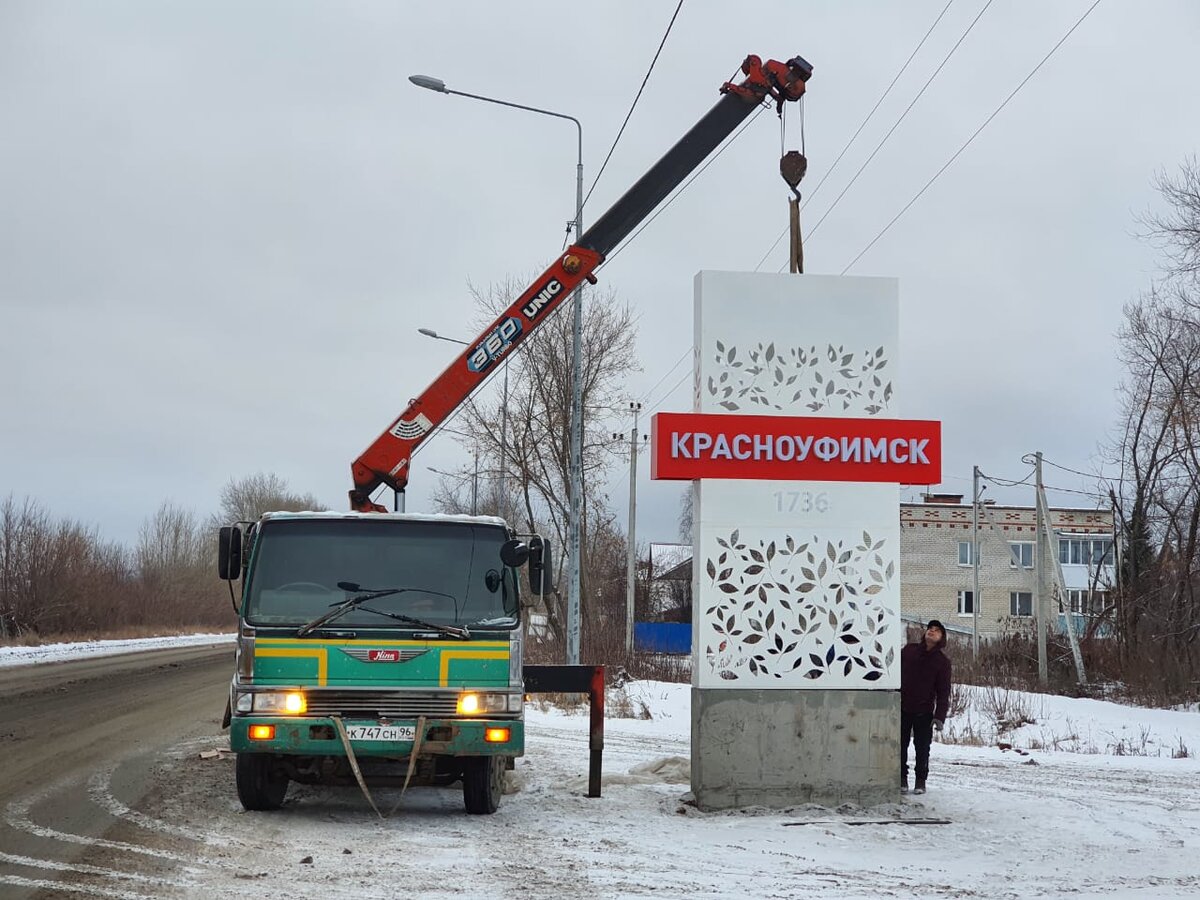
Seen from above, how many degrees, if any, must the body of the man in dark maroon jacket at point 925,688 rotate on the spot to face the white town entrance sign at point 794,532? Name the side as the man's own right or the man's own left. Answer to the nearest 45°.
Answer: approximately 90° to the man's own right

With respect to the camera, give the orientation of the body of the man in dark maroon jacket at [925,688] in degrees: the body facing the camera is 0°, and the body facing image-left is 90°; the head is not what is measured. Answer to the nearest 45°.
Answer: approximately 45°

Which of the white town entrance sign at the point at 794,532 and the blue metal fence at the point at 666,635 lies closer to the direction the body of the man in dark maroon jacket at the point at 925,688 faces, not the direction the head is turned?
the white town entrance sign

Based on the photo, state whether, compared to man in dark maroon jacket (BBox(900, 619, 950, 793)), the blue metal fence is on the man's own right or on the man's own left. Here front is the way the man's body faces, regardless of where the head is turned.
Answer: on the man's own right

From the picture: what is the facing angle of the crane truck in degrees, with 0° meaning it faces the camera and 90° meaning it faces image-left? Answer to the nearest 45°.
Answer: approximately 0°

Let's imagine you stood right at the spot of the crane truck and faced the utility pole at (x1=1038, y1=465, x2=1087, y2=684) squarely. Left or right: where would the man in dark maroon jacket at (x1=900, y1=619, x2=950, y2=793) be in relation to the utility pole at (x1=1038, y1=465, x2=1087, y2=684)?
right

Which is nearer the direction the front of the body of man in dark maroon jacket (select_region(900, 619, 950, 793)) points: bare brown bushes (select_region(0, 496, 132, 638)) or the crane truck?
the crane truck

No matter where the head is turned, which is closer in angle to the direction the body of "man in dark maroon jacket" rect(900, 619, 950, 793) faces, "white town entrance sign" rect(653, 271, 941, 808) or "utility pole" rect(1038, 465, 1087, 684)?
the white town entrance sign

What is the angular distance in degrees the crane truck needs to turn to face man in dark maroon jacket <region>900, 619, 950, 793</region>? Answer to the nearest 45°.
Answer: approximately 135° to its left

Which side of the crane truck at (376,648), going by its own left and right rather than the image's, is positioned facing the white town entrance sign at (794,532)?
left
